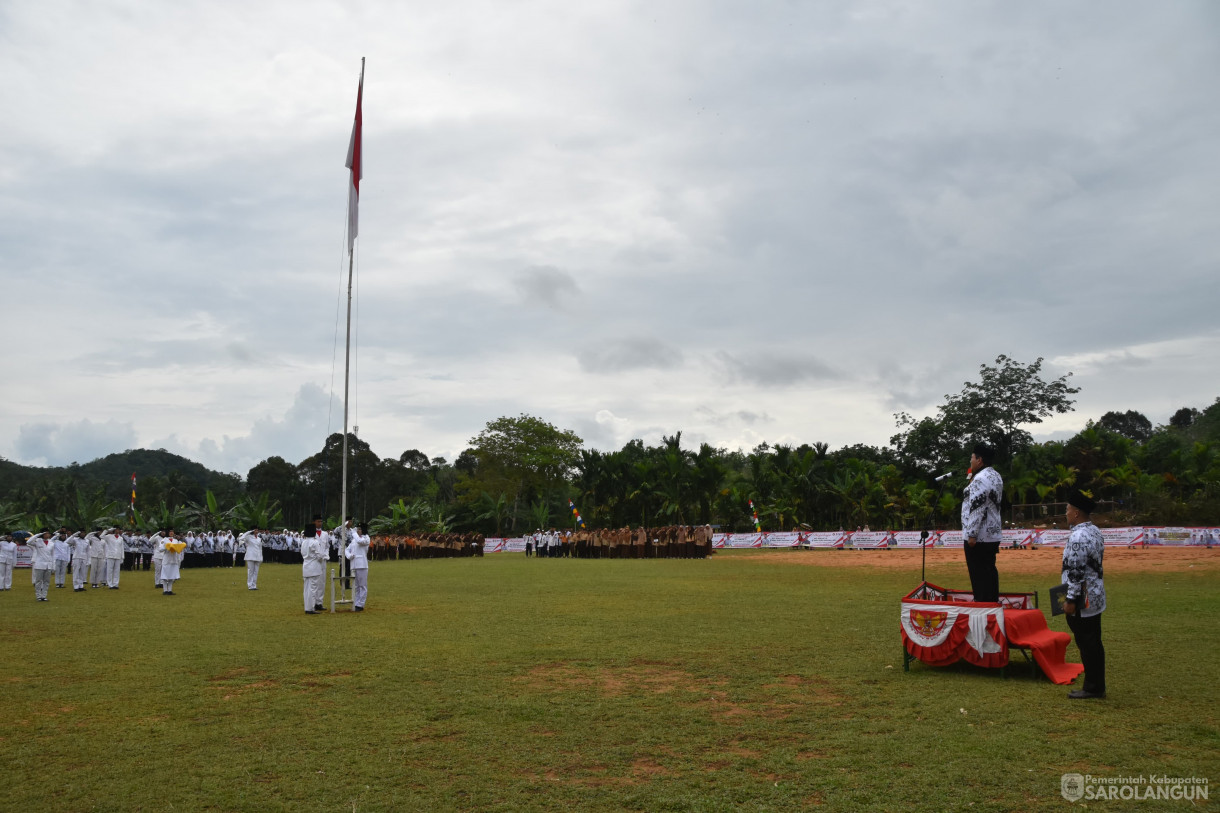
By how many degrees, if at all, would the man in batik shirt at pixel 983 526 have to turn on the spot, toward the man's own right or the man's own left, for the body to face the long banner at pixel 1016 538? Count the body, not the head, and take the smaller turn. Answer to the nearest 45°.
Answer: approximately 90° to the man's own right

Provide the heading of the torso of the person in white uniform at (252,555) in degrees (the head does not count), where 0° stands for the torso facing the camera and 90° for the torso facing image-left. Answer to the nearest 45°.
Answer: approximately 315°

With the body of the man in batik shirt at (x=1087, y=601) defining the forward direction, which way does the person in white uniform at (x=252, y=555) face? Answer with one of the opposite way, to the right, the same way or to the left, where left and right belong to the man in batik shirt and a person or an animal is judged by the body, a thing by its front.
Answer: the opposite way

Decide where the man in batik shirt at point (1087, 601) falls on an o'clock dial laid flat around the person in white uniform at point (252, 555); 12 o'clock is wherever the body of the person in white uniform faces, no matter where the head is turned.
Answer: The man in batik shirt is roughly at 1 o'clock from the person in white uniform.

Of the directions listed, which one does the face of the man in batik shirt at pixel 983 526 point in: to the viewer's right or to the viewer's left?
to the viewer's left

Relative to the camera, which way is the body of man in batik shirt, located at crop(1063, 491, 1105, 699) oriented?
to the viewer's left

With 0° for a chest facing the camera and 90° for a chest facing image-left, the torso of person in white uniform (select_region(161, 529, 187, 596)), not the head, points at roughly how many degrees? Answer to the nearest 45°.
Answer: approximately 315°

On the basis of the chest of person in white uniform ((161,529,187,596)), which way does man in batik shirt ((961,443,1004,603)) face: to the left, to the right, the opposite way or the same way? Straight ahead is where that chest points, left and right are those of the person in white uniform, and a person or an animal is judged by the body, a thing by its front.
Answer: the opposite way

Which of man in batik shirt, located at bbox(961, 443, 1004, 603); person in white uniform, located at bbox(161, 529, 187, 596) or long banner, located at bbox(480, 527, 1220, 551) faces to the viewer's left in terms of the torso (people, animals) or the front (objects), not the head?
the man in batik shirt

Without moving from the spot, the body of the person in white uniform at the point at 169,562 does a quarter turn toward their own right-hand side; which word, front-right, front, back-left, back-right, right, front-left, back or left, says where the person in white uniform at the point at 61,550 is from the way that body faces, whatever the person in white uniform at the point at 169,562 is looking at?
right

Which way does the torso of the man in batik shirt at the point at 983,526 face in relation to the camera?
to the viewer's left
